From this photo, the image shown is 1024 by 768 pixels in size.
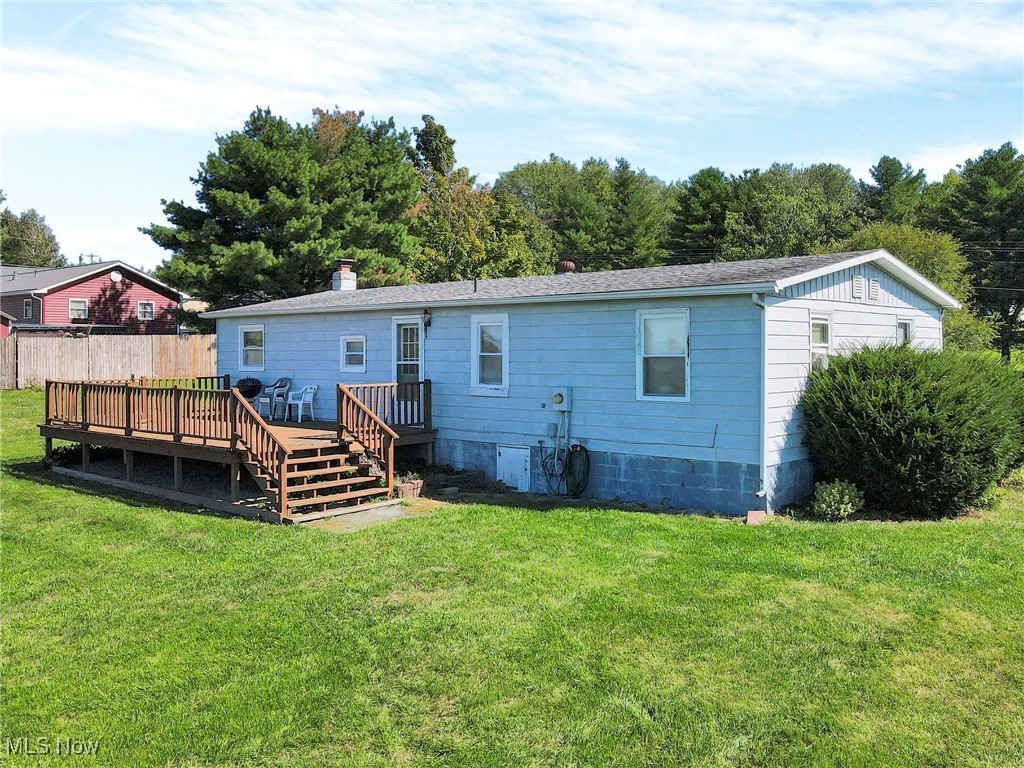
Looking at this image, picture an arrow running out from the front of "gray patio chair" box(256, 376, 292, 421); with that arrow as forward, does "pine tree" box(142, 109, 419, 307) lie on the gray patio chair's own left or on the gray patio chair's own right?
on the gray patio chair's own right

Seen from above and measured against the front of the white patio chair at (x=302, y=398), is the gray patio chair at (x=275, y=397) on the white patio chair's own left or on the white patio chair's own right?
on the white patio chair's own right

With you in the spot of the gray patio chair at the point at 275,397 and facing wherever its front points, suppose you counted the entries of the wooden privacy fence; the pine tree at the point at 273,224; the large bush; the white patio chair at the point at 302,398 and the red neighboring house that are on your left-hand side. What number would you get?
2

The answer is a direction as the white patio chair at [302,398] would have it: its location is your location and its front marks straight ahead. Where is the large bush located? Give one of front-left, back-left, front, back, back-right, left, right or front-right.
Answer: left

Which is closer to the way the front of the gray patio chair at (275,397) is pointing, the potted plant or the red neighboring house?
the potted plant

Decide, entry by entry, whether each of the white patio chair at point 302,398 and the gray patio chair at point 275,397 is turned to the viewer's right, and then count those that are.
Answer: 0

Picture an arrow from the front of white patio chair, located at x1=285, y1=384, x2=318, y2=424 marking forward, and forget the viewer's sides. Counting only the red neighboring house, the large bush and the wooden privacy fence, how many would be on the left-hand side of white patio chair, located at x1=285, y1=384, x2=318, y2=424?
1

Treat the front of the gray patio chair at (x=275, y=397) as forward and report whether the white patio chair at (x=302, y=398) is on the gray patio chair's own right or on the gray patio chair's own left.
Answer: on the gray patio chair's own left

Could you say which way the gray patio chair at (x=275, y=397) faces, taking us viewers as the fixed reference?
facing the viewer and to the left of the viewer

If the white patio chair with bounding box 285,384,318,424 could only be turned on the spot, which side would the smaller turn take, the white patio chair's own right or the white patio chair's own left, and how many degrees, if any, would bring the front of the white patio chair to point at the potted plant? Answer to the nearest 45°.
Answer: approximately 45° to the white patio chair's own left

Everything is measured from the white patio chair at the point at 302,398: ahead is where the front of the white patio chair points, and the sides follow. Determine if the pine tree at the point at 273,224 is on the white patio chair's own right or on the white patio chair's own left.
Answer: on the white patio chair's own right
